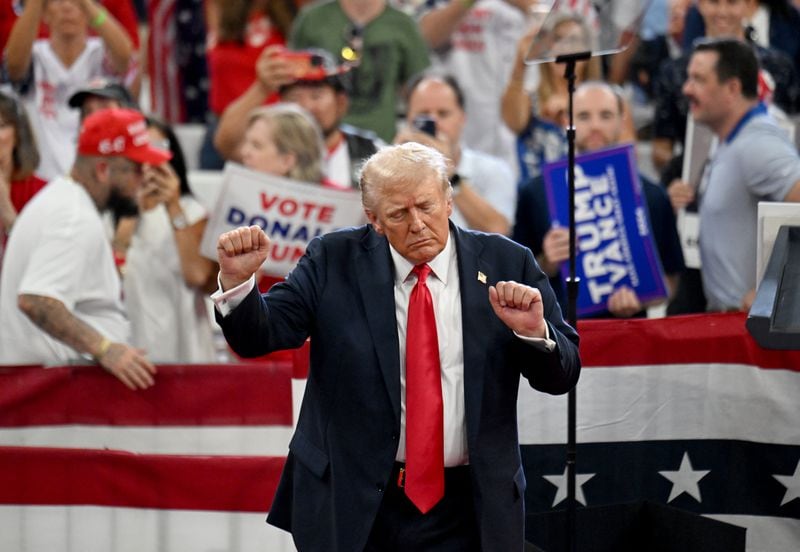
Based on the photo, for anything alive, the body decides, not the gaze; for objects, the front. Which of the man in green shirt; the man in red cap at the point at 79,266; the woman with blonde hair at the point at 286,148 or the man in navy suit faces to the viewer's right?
the man in red cap

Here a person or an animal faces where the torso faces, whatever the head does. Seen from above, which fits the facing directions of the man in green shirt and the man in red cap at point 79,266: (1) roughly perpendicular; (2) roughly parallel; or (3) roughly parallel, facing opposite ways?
roughly perpendicular

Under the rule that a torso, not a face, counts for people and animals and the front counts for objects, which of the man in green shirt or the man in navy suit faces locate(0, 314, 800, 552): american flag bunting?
the man in green shirt

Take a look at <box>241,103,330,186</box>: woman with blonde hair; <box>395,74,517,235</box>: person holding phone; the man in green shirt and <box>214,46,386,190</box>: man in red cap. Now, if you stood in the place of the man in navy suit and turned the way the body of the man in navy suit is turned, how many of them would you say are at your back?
4

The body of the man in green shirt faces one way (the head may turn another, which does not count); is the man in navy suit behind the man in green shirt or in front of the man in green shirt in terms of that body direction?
in front

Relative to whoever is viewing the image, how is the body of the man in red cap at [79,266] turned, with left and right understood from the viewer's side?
facing to the right of the viewer

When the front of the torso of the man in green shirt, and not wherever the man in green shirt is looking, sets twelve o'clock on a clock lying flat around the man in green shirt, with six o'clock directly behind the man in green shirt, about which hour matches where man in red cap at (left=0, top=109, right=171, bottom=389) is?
The man in red cap is roughly at 1 o'clock from the man in green shirt.

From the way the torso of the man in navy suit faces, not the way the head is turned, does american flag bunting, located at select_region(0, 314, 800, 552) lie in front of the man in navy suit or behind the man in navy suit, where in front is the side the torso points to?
behind

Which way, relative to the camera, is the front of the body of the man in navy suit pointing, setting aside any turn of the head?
toward the camera

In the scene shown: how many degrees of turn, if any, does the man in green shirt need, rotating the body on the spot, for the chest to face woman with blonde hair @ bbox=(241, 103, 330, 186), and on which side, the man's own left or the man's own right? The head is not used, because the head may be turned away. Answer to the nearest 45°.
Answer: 0° — they already face them

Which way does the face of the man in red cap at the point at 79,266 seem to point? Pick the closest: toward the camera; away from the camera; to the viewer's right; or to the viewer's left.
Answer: to the viewer's right

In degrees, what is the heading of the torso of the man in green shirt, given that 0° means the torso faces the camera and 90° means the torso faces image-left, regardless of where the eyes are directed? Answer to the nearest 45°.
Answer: approximately 0°
